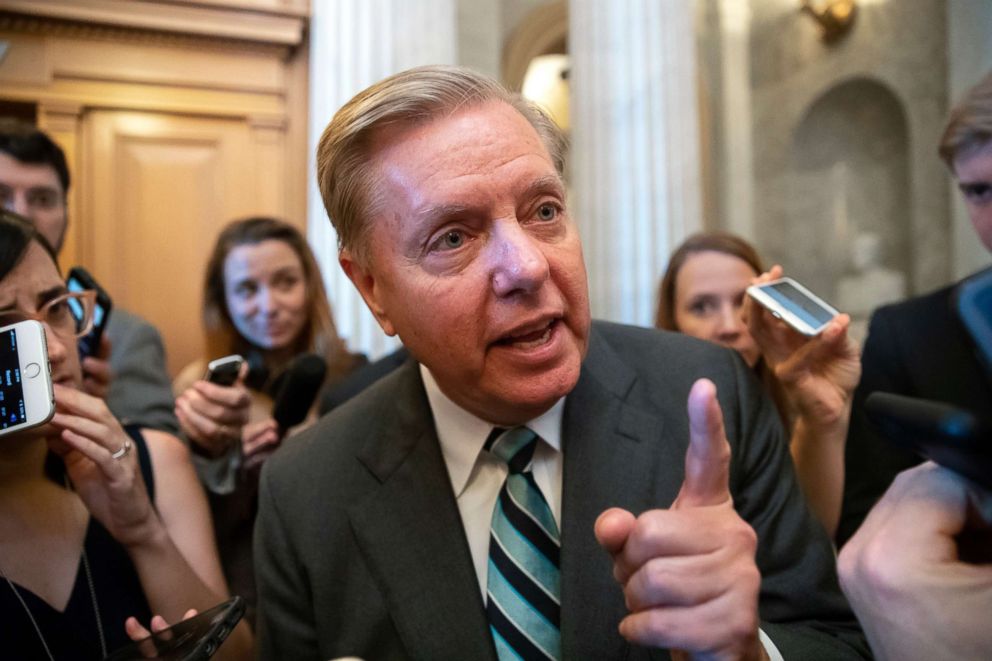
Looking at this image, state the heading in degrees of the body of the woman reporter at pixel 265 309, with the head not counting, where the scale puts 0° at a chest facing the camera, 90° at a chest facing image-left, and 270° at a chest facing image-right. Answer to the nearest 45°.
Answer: approximately 0°

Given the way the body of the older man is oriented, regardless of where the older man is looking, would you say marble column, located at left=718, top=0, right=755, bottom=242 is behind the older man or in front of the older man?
behind

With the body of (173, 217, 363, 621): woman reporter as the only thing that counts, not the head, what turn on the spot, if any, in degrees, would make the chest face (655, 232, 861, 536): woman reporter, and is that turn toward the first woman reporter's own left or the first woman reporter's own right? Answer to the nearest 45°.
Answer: approximately 45° to the first woman reporter's own left

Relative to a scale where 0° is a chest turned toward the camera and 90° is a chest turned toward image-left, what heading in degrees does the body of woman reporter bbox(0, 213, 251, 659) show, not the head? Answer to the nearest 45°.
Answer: approximately 315°

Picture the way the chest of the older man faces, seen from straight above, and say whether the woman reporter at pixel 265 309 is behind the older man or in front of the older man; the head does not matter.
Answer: behind

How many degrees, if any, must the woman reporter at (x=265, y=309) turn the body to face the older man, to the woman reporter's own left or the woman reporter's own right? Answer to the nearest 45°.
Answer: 0° — they already face them

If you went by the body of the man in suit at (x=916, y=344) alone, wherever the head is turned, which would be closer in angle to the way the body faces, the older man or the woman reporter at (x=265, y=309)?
the older man

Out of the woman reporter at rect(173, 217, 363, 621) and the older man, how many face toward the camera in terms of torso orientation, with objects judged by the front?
2
